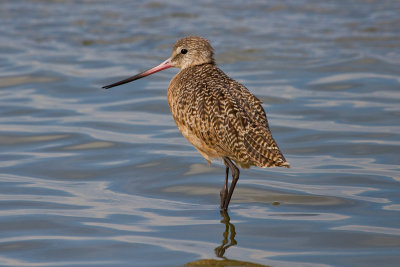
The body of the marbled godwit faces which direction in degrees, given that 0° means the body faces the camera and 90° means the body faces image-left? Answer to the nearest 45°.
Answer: approximately 90°
